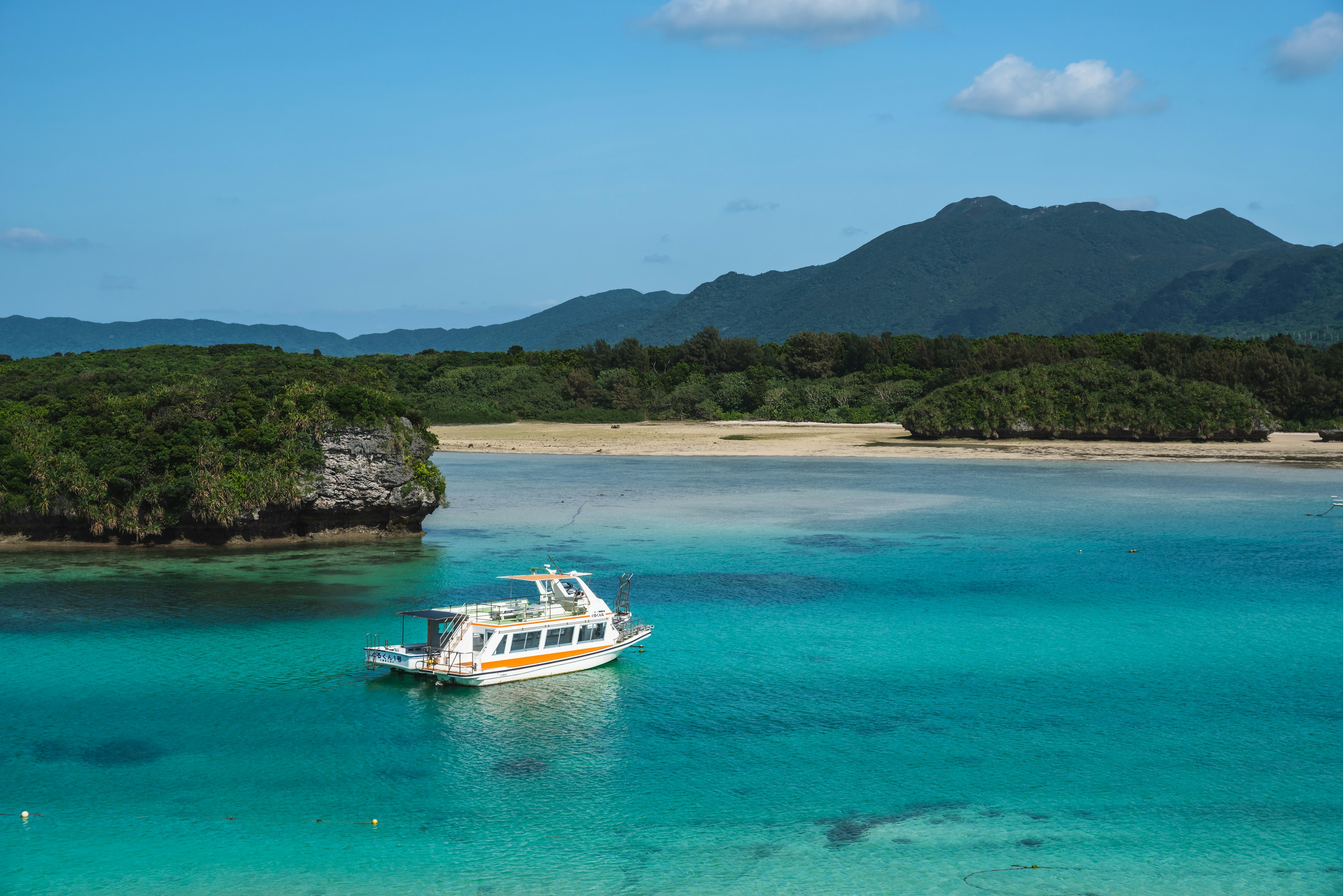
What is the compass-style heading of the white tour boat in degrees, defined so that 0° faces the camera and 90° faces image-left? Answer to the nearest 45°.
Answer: approximately 225°

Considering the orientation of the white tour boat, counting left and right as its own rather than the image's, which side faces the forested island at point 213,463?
left
